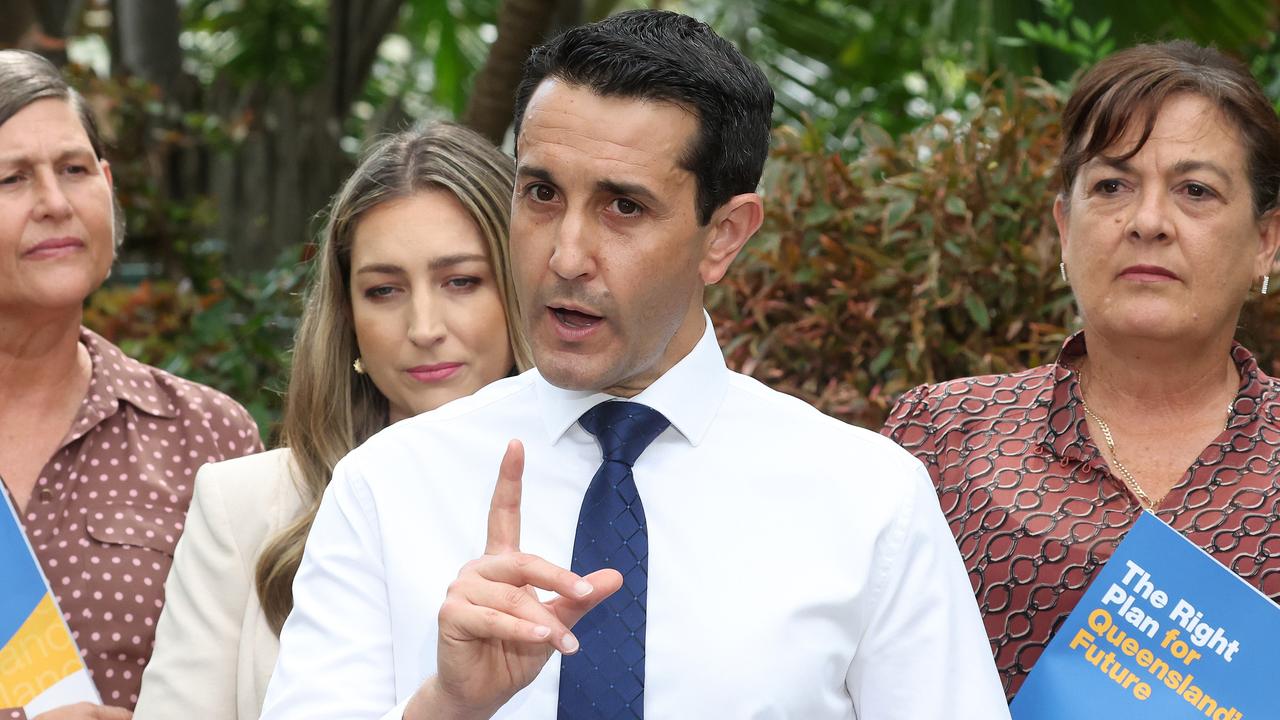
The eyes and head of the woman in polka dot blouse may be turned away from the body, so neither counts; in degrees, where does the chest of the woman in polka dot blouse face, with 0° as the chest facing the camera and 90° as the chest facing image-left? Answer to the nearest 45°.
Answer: approximately 0°

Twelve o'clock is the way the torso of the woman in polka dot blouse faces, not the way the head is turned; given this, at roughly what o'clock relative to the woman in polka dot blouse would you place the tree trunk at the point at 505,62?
The tree trunk is roughly at 7 o'clock from the woman in polka dot blouse.

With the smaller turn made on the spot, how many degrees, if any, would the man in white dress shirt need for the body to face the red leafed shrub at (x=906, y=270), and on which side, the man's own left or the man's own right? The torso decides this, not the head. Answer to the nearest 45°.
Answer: approximately 180°

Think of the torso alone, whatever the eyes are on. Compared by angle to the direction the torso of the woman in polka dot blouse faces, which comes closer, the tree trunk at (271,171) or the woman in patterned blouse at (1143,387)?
the woman in patterned blouse

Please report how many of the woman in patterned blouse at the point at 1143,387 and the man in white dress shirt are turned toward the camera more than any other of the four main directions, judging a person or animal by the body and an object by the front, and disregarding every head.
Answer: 2

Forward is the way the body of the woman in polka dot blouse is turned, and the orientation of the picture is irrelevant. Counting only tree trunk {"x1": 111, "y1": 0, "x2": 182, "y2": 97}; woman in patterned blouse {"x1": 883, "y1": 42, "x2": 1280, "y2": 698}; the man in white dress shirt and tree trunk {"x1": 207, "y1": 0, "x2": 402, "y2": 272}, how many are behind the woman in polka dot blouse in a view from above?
2

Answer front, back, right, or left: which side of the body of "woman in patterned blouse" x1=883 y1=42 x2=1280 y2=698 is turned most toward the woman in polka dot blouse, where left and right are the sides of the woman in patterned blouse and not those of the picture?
right

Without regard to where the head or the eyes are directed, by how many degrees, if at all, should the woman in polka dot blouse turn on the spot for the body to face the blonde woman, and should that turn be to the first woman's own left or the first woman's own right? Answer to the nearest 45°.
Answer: approximately 45° to the first woman's own left

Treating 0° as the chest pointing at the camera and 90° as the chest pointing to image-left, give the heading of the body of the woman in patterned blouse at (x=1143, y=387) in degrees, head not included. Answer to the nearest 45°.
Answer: approximately 0°
